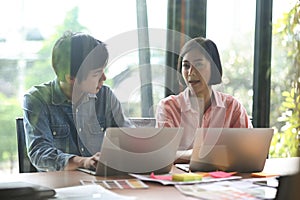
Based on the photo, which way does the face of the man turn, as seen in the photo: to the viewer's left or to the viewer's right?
to the viewer's right

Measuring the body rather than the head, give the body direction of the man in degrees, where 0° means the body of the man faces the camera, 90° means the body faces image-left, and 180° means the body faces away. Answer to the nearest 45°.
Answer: approximately 315°

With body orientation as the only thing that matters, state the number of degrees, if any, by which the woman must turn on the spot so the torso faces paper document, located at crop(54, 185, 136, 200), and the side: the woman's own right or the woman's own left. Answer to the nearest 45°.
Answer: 0° — they already face it

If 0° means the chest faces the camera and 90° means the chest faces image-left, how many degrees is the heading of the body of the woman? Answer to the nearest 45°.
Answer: approximately 0°

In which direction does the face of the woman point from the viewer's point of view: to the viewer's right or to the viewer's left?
to the viewer's left
